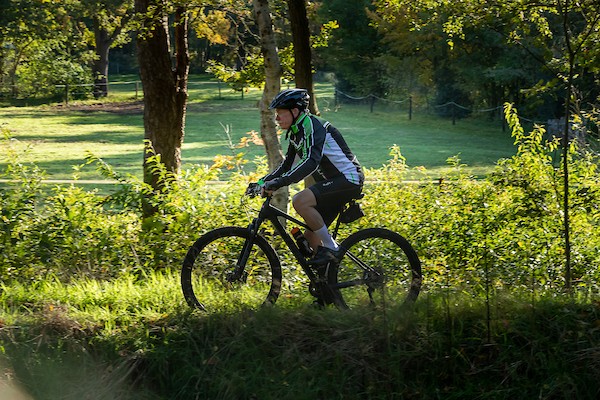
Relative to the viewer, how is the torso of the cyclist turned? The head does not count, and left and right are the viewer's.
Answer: facing to the left of the viewer

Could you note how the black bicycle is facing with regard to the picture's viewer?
facing to the left of the viewer

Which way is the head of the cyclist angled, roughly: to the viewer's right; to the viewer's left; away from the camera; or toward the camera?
to the viewer's left

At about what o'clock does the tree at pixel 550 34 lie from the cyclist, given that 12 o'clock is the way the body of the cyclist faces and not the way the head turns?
The tree is roughly at 5 o'clock from the cyclist.
